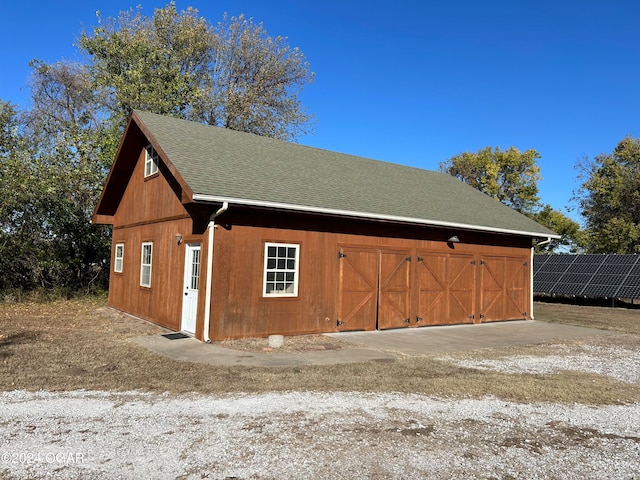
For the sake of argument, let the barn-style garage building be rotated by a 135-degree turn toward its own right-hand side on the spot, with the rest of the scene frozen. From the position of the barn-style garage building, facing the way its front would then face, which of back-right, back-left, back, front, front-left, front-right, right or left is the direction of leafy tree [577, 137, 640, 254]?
back-right

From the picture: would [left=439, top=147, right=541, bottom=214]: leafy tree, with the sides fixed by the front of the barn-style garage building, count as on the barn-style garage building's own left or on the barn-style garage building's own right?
on the barn-style garage building's own left

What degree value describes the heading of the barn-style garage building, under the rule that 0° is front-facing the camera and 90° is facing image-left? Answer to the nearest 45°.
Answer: approximately 315°

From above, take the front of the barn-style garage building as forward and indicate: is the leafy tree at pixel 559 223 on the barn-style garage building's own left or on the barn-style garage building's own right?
on the barn-style garage building's own left

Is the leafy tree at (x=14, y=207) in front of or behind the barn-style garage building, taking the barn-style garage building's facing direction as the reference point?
behind

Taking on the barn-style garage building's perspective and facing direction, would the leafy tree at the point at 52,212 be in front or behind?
behind
